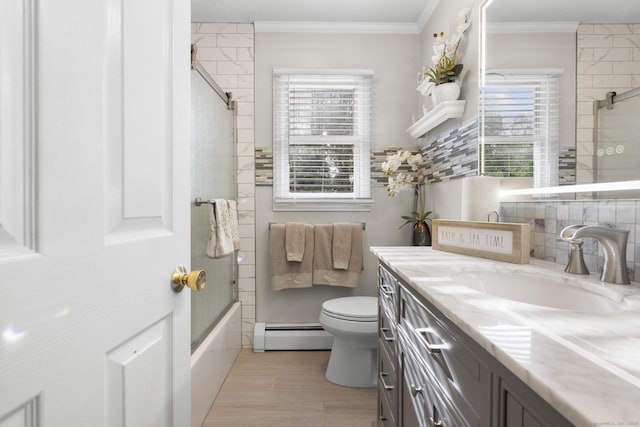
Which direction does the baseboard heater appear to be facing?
toward the camera

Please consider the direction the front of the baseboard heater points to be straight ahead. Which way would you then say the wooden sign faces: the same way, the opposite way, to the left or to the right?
to the right

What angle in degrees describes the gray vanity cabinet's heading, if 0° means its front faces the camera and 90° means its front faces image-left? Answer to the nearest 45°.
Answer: approximately 45°

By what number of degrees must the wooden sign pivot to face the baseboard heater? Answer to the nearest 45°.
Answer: approximately 90° to its right

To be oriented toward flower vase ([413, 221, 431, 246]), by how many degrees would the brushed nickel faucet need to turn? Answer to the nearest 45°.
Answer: approximately 90° to its right

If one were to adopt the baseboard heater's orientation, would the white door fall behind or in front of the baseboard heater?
in front

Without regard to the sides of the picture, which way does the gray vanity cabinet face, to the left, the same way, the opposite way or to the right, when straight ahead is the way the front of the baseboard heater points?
to the right

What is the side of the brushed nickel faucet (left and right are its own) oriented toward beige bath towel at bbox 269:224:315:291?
right

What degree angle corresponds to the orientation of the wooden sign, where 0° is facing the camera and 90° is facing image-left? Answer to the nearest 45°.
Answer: approximately 45°

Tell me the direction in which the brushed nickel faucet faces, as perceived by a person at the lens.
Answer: facing the viewer and to the left of the viewer
